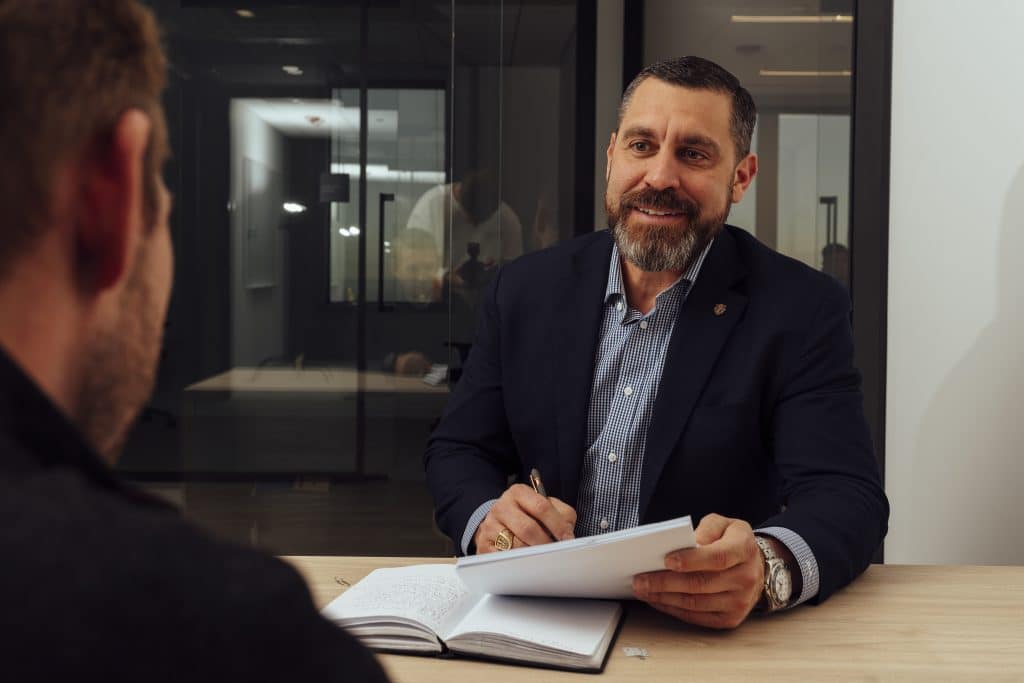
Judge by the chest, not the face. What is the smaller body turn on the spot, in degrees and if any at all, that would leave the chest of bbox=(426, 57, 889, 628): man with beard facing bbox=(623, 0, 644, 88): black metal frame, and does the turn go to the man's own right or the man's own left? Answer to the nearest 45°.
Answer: approximately 135° to the man's own right

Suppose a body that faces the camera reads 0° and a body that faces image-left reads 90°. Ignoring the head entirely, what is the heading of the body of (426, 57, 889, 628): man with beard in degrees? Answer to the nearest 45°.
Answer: approximately 45°

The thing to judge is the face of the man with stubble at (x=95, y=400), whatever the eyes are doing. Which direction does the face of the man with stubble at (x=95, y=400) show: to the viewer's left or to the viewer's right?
to the viewer's right

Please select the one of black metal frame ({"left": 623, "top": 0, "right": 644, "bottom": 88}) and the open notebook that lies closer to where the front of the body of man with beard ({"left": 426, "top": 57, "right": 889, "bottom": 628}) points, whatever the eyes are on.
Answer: the open notebook

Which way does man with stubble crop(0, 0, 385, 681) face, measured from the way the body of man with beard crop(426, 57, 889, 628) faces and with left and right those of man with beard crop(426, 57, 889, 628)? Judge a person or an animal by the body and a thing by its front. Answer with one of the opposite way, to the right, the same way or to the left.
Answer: the opposite way

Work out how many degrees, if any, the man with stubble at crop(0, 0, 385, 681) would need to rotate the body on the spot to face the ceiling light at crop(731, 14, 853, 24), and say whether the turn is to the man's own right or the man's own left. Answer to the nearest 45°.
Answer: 0° — they already face it

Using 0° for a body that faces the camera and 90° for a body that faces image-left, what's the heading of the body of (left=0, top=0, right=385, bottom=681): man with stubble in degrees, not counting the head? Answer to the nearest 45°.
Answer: approximately 225°

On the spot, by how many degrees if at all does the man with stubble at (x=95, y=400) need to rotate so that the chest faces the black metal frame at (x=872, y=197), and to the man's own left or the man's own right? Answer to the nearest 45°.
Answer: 0° — they already face it
